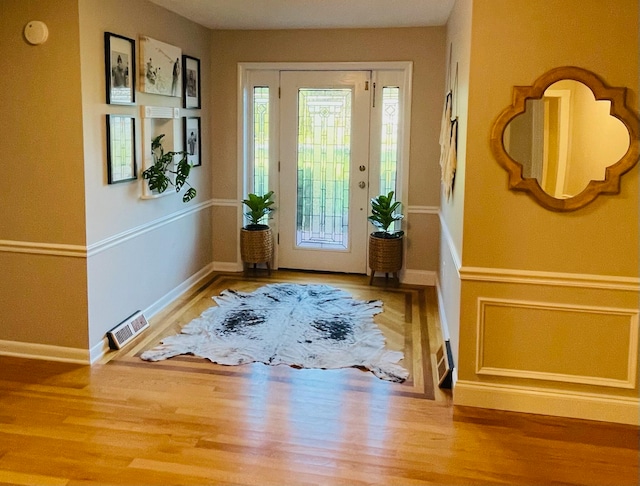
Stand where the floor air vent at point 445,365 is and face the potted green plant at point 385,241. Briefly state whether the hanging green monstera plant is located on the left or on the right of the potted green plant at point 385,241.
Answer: left

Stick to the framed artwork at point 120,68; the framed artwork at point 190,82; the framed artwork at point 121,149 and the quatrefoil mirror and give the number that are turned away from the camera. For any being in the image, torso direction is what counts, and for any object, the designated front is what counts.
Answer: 0

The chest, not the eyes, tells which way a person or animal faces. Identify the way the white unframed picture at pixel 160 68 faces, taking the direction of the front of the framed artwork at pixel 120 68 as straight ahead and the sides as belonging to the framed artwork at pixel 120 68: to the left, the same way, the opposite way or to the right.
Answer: the same way

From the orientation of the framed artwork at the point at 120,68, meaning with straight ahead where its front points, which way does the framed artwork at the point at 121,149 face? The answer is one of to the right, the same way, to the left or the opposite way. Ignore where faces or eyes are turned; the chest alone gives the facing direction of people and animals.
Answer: the same way

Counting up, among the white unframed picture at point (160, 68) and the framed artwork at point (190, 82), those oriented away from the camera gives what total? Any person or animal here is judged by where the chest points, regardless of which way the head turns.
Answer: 0

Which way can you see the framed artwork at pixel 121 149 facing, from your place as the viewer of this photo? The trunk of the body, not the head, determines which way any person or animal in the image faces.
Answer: facing the viewer and to the right of the viewer

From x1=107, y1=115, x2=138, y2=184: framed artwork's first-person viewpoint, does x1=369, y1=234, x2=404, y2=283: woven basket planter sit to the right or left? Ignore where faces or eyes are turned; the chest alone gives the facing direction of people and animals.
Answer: on its left

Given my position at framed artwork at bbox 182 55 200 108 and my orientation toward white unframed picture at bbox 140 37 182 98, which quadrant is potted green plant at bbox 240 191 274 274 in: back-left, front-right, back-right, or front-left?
back-left

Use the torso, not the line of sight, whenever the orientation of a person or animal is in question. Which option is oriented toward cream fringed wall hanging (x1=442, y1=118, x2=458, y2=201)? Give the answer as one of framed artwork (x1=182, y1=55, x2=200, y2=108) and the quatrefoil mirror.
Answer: the framed artwork
